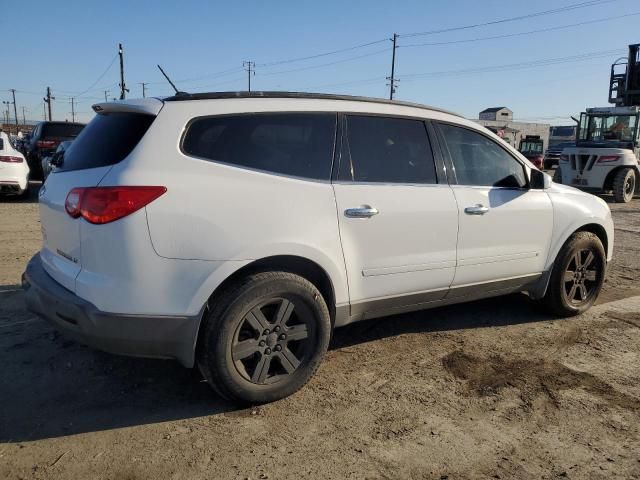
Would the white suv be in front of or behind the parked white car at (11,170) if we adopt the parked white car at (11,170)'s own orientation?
behind

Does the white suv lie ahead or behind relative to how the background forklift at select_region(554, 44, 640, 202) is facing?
behind

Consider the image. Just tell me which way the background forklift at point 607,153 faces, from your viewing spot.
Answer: facing away from the viewer and to the right of the viewer

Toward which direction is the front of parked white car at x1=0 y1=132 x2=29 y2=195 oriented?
away from the camera

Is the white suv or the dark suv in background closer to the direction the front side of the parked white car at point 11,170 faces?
the dark suv in background

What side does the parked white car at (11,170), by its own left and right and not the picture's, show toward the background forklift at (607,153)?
right

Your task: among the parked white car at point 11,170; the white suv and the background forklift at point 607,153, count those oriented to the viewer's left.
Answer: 0

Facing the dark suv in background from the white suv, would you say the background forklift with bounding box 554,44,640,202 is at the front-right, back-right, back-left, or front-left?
front-right

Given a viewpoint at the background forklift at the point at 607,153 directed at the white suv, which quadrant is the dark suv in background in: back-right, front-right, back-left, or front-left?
front-right

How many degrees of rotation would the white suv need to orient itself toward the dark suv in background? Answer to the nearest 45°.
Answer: approximately 90° to its left

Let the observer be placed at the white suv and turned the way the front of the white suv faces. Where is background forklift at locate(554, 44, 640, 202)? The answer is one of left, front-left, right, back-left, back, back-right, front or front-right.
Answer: front

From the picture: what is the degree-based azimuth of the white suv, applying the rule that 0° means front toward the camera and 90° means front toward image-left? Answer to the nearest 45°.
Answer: approximately 225°

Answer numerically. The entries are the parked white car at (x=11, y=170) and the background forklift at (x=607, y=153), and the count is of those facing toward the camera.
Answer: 0
